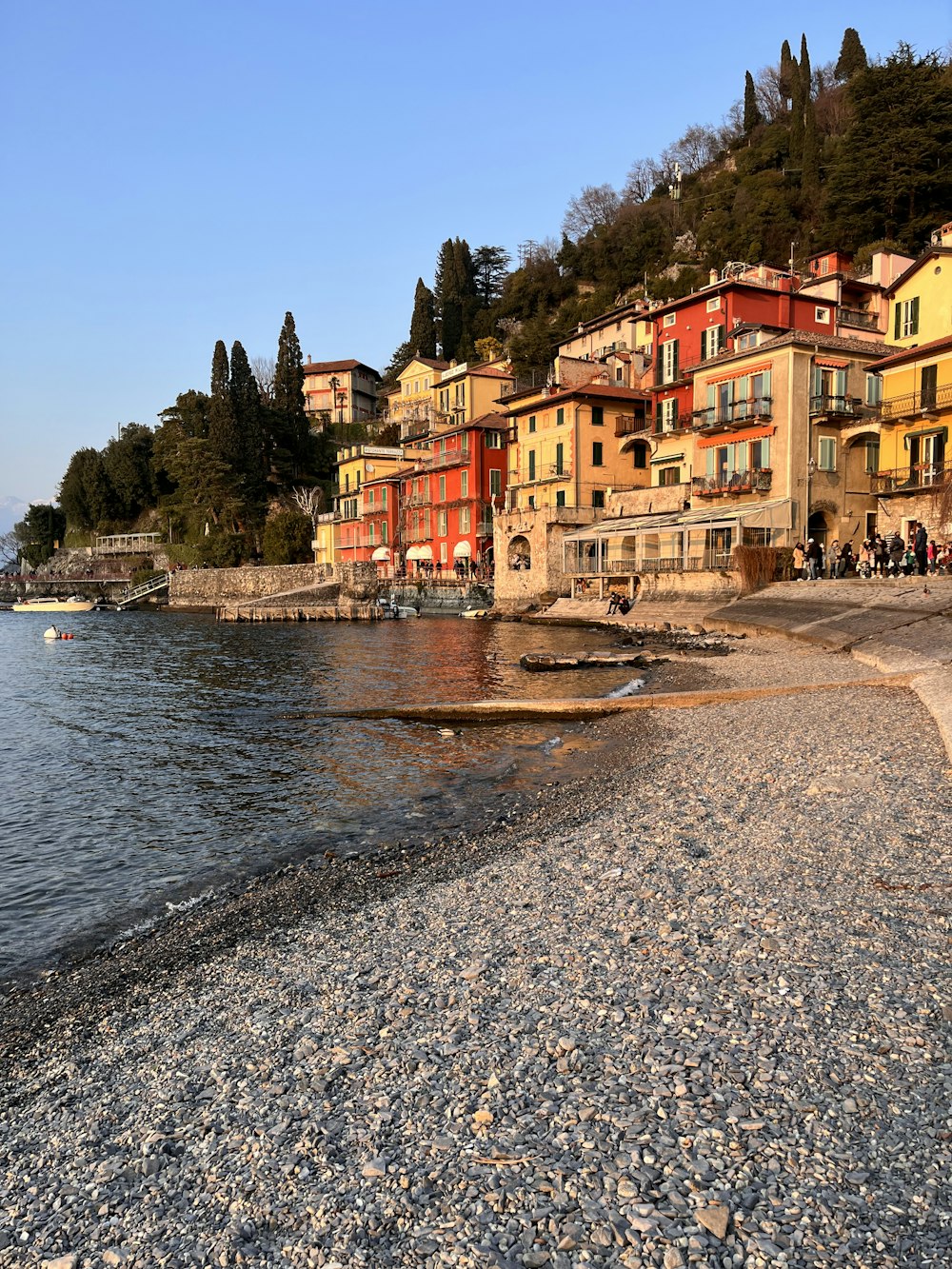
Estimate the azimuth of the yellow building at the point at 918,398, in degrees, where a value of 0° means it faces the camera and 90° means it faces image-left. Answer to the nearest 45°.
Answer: approximately 45°

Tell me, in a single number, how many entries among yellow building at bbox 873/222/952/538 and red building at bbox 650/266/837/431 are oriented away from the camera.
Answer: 0

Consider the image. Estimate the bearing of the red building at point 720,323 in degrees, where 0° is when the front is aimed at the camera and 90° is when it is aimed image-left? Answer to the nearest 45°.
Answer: approximately 45°

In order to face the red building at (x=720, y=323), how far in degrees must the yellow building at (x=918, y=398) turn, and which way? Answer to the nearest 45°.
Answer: approximately 90° to its right
